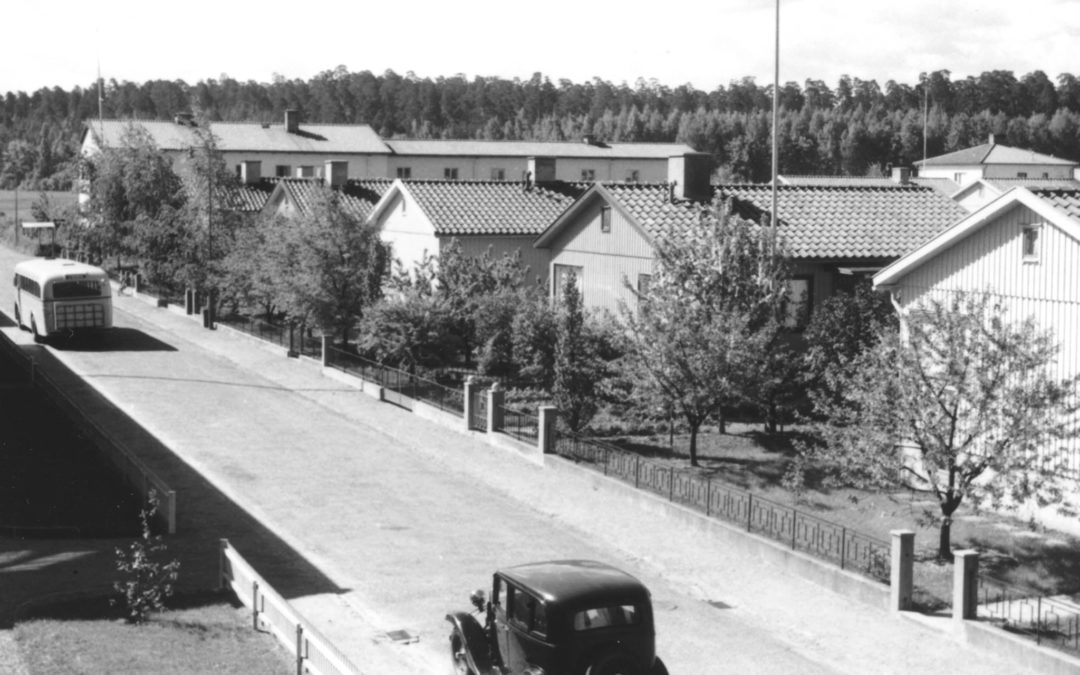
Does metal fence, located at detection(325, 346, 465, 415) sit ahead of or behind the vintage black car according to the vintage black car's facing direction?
ahead

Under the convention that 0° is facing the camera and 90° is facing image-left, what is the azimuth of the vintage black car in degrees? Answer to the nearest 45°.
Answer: approximately 135°

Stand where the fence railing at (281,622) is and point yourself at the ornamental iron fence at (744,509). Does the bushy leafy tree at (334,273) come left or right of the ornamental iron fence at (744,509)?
left

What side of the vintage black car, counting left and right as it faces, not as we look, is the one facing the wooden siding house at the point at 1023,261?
right

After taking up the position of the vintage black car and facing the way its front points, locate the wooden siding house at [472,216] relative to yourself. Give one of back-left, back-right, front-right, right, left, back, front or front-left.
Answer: front-right

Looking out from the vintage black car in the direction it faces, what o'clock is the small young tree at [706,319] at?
The small young tree is roughly at 2 o'clock from the vintage black car.

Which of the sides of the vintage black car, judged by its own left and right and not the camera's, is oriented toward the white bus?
front

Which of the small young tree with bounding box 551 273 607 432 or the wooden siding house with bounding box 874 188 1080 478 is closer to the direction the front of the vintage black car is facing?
the small young tree

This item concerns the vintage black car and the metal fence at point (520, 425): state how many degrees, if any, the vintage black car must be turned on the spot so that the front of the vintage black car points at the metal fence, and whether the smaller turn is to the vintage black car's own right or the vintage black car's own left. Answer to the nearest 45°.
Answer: approximately 45° to the vintage black car's own right
